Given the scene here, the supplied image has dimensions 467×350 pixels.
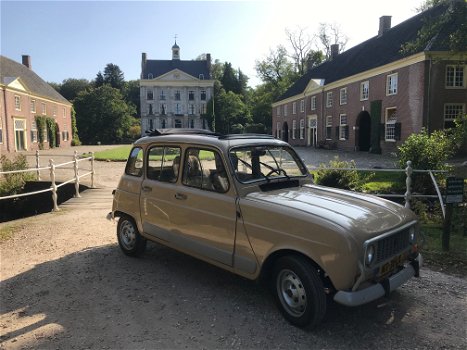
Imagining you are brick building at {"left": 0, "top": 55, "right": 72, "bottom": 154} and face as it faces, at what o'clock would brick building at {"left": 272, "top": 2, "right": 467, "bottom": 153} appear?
brick building at {"left": 272, "top": 2, "right": 467, "bottom": 153} is roughly at 12 o'clock from brick building at {"left": 0, "top": 55, "right": 72, "bottom": 154}.

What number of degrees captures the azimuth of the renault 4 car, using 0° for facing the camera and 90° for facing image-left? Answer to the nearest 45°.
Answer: approximately 315°

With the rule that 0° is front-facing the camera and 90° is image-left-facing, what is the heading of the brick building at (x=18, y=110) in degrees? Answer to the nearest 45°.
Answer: approximately 315°

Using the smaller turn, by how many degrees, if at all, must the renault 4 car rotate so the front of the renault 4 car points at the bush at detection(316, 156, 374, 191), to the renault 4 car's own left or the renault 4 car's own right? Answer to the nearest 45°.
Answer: approximately 135° to the renault 4 car's own left

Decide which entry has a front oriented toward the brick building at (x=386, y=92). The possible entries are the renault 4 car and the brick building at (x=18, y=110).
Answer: the brick building at (x=18, y=110)

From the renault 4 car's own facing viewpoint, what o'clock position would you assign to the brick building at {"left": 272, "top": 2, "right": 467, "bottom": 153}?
The brick building is roughly at 8 o'clock from the renault 4 car.

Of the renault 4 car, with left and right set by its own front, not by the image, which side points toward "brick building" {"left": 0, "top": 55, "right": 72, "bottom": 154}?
back

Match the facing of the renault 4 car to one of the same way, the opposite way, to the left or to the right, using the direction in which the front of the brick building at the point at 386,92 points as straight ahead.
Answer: to the left
